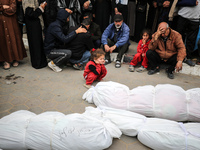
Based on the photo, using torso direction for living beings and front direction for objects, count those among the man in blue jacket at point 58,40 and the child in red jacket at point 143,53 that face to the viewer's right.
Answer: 1

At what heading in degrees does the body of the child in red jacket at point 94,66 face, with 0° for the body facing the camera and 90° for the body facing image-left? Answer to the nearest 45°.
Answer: approximately 315°

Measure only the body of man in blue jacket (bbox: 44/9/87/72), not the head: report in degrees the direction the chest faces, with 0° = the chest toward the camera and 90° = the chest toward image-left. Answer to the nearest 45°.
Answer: approximately 270°

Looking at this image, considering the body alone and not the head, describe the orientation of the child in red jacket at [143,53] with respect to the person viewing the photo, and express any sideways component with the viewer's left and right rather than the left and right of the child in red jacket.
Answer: facing the viewer and to the left of the viewer

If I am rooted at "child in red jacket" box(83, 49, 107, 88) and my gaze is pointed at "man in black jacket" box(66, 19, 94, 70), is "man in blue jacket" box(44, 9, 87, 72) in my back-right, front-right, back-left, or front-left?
front-left

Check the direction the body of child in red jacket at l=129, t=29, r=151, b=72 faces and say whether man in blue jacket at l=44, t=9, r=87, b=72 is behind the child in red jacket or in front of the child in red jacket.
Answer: in front
